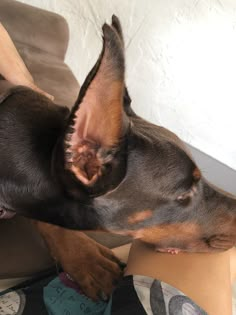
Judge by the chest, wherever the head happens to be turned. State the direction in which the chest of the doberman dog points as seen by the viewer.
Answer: to the viewer's right
